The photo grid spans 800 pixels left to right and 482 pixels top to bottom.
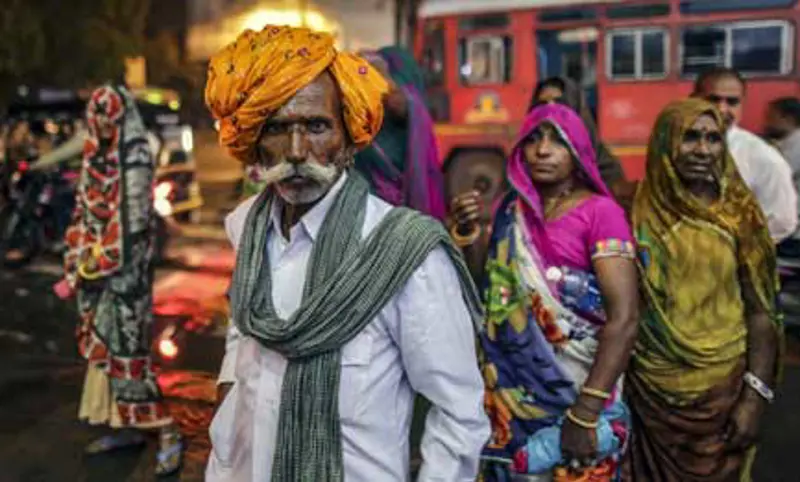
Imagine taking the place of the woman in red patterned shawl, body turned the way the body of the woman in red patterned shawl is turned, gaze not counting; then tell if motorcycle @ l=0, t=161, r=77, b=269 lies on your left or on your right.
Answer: on your right

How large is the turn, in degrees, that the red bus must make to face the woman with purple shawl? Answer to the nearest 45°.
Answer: approximately 90° to its left

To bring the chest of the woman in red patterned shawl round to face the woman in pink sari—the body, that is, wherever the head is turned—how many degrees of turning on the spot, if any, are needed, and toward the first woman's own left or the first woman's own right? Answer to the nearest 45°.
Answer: approximately 90° to the first woman's own left

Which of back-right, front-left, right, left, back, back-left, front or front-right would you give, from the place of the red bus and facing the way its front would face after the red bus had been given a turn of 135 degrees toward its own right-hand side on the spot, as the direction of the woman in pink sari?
back-right

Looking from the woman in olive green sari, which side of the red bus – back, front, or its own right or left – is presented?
left

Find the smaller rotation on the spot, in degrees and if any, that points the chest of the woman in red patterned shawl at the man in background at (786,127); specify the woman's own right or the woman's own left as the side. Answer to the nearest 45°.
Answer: approximately 135° to the woman's own left

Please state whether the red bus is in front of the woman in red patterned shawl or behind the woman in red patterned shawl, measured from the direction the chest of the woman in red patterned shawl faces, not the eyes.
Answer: behind

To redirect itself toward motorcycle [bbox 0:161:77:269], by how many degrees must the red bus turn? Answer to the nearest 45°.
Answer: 0° — it already faces it

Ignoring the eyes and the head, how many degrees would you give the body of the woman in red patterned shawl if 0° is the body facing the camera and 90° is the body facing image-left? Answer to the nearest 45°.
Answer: approximately 45°

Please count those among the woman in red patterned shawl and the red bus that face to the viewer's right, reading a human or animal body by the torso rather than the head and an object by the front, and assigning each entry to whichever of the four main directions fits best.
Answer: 0
